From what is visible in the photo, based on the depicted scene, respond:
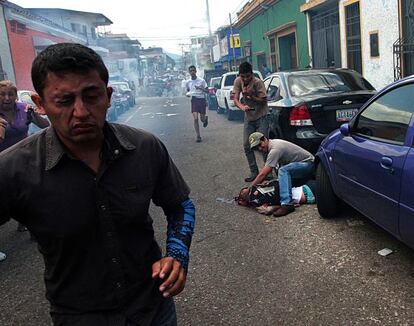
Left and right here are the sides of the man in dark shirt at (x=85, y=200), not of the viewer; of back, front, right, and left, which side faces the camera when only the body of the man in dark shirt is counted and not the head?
front

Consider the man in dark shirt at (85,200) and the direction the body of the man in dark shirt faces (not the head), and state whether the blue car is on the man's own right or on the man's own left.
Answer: on the man's own left

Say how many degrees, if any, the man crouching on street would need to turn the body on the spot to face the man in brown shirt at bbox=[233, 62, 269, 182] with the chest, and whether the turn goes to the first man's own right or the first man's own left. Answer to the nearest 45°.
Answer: approximately 90° to the first man's own right

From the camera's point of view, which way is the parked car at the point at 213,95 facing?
away from the camera

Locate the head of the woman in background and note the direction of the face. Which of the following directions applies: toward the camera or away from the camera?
toward the camera

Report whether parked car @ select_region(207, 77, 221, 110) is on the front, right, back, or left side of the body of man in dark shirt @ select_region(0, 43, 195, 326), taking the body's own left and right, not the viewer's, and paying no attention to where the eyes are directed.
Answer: back

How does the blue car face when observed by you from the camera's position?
facing away from the viewer and to the left of the viewer

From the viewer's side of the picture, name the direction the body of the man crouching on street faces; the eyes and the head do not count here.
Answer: to the viewer's left

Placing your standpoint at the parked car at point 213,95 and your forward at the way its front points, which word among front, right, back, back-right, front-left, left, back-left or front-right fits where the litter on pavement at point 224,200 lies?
back

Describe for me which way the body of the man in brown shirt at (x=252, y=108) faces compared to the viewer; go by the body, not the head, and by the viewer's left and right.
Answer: facing the viewer and to the left of the viewer

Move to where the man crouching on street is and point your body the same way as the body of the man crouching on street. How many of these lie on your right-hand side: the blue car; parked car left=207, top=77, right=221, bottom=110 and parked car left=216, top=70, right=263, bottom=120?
2

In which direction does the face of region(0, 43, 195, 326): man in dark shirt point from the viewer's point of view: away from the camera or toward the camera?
toward the camera

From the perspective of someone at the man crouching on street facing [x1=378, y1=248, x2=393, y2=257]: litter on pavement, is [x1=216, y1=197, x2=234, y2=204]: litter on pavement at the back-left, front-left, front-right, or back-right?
back-right

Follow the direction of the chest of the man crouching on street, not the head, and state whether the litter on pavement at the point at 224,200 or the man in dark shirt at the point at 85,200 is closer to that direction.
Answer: the litter on pavement

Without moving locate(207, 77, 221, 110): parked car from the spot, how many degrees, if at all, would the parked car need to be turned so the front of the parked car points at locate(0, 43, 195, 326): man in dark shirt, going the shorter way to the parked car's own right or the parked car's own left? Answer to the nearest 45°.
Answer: approximately 180°

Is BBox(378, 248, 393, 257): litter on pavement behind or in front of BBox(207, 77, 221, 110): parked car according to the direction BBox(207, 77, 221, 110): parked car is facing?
behind
